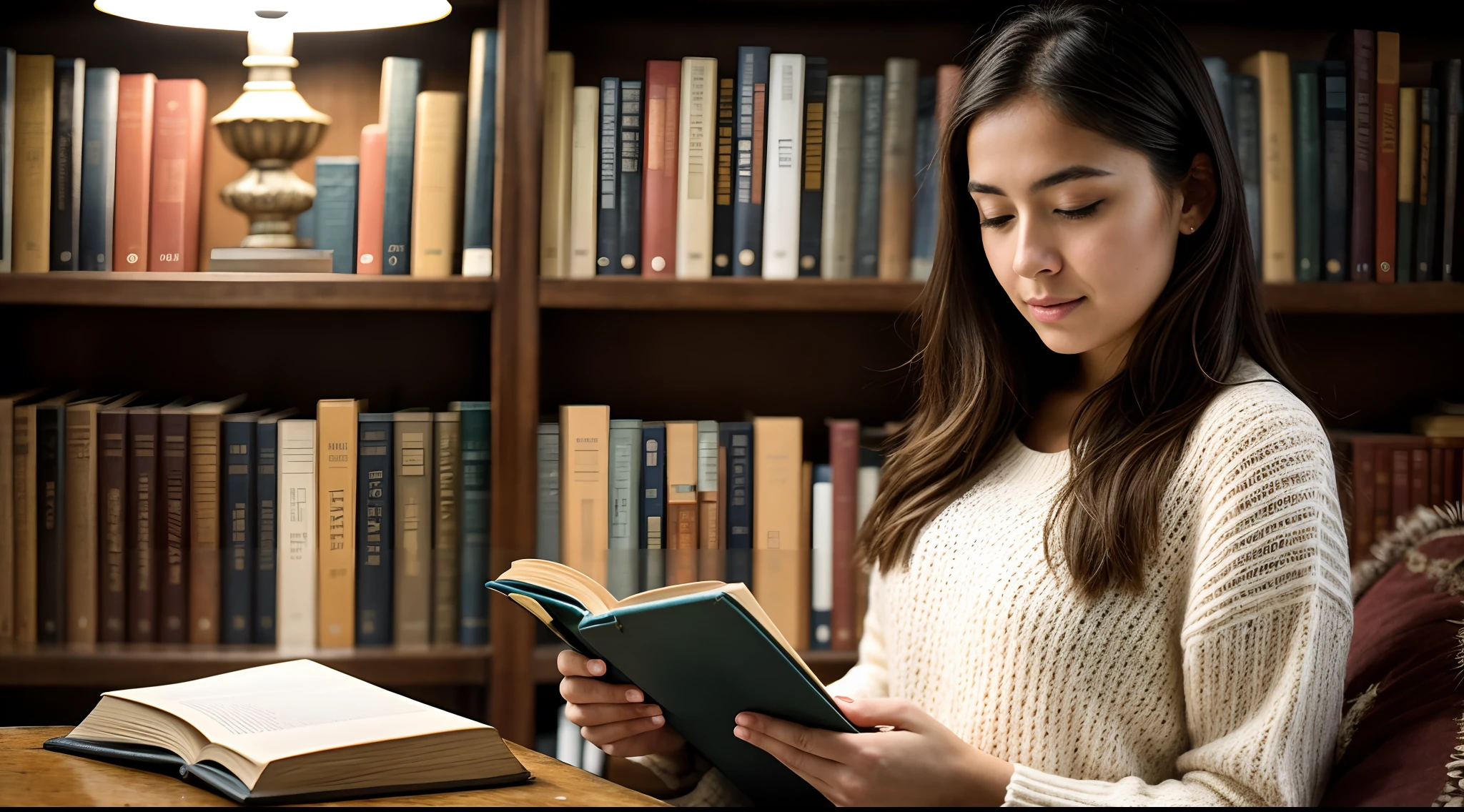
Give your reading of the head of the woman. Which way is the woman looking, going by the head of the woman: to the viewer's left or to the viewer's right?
to the viewer's left

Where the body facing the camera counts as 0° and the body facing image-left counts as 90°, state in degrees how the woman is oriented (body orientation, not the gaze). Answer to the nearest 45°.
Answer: approximately 45°

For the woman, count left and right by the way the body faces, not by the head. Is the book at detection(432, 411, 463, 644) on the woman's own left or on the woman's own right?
on the woman's own right
